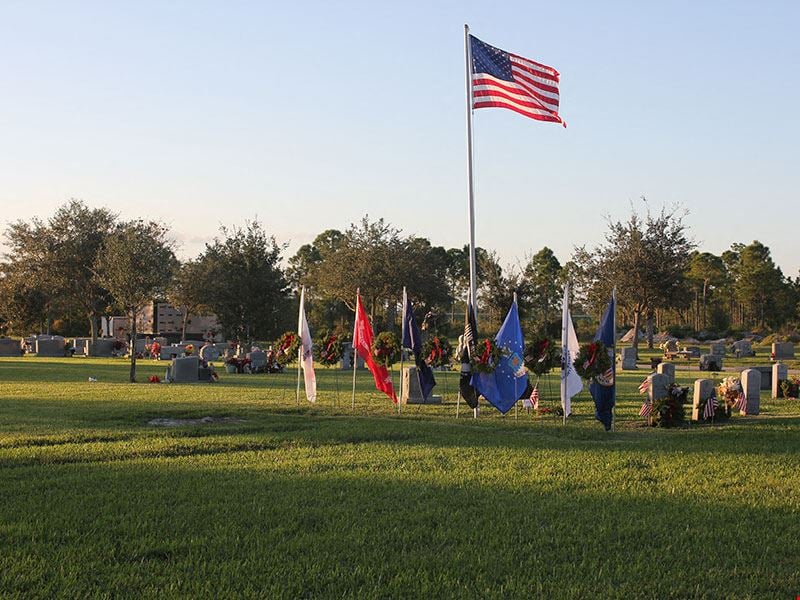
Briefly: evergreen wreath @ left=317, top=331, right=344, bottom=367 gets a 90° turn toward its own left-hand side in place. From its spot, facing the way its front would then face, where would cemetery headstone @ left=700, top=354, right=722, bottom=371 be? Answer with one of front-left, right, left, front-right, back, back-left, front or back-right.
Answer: front-left

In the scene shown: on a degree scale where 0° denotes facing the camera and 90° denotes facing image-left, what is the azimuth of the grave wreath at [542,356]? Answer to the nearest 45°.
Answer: approximately 0°

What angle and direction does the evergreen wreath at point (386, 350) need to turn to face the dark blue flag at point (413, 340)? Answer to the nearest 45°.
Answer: approximately 90° to its left

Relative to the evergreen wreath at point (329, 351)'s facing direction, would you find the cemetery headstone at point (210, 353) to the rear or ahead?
to the rear

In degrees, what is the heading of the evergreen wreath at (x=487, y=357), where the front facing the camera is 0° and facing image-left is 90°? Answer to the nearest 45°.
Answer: approximately 0°

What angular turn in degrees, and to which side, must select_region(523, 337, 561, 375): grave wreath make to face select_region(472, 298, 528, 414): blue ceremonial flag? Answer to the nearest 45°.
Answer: approximately 90° to its right

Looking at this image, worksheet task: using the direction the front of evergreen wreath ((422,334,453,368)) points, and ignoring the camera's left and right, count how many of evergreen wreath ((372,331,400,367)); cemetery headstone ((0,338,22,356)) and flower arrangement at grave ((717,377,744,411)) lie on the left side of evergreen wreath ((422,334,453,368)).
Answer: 1

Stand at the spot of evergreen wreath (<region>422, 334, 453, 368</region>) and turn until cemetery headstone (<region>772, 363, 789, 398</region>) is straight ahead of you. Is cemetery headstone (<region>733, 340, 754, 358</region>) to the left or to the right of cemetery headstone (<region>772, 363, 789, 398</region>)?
left

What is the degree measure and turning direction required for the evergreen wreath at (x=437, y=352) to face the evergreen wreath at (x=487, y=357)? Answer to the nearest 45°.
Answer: approximately 45° to its left

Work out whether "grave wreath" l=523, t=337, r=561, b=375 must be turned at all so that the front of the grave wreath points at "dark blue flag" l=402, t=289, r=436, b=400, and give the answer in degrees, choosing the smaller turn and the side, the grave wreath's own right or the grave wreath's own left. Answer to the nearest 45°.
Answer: approximately 135° to the grave wreath's own right

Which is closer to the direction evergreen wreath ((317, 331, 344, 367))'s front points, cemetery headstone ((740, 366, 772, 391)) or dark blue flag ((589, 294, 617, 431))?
the dark blue flag

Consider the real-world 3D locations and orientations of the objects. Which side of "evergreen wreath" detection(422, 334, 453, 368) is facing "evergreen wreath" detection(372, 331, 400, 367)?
right
